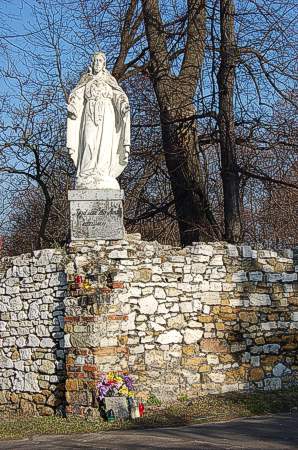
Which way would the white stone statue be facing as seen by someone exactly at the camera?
facing the viewer
